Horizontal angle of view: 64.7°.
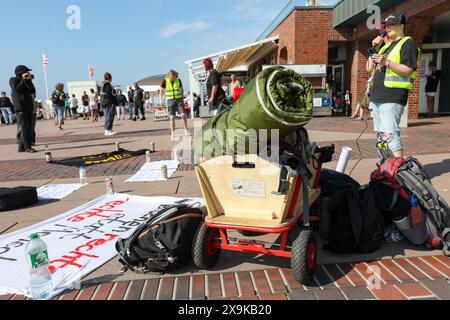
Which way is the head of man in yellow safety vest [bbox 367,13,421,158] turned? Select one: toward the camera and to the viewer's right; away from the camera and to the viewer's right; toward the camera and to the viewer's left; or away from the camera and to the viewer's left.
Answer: toward the camera and to the viewer's left

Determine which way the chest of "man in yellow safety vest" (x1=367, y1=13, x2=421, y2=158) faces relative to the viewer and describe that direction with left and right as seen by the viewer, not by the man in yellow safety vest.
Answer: facing the viewer and to the left of the viewer

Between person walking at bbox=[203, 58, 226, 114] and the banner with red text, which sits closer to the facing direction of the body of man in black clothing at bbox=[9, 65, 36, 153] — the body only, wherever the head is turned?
the person walking

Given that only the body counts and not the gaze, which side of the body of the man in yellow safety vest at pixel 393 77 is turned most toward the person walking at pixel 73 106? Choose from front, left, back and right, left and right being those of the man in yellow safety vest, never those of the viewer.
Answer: right

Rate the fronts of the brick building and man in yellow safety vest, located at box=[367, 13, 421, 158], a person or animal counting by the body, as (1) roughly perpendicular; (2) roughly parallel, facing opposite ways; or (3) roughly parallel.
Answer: roughly parallel

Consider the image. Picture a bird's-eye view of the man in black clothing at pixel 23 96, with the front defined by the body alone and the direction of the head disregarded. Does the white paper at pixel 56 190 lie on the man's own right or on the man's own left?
on the man's own right

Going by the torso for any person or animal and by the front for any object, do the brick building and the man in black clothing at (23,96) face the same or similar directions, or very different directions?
very different directions

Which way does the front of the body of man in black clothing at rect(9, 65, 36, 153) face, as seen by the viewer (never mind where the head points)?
to the viewer's right
